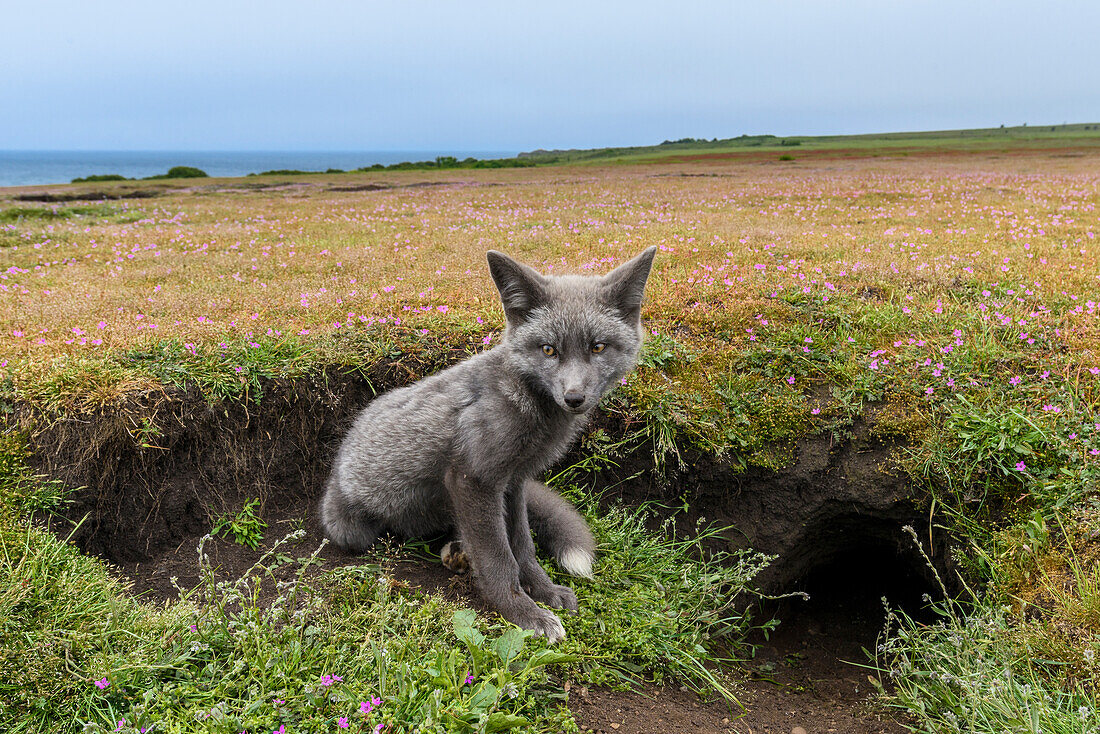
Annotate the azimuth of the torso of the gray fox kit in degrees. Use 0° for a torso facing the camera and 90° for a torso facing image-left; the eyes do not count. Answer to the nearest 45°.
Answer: approximately 315°

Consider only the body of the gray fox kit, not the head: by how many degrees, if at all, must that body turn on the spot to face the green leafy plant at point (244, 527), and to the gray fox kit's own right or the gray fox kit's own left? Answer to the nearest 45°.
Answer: approximately 180°
